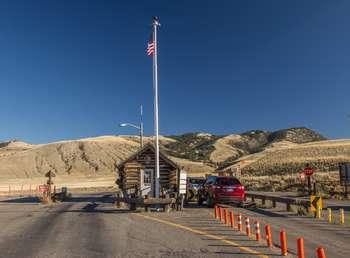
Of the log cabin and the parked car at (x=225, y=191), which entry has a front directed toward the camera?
the log cabin

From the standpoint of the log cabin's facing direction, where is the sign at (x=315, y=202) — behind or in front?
in front

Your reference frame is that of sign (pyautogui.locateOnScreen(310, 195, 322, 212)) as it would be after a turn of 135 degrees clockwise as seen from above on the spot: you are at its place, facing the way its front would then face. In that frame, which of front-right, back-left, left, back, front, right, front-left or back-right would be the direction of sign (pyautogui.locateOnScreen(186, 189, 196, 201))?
front

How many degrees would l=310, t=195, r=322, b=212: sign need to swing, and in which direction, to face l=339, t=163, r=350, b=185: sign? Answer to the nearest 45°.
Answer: approximately 180°

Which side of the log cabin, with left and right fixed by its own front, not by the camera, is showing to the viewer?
front

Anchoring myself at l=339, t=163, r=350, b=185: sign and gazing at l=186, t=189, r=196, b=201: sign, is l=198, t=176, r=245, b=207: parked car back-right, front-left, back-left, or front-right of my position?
front-left

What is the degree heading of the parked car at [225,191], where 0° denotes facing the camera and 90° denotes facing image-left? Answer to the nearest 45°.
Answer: approximately 135°

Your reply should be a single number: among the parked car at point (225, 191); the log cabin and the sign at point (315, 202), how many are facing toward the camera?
2

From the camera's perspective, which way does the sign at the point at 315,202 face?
toward the camera

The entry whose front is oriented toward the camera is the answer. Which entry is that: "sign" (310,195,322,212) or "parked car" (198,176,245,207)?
the sign

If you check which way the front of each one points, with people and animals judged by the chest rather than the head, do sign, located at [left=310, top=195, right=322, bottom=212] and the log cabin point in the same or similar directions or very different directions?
same or similar directions
